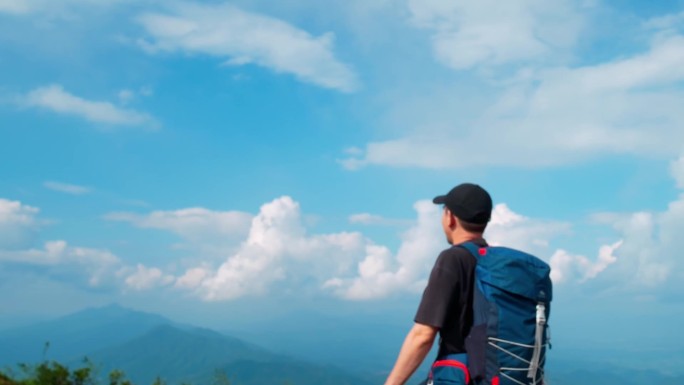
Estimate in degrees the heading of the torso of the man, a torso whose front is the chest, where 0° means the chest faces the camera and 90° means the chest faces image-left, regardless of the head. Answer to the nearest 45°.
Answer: approximately 135°
